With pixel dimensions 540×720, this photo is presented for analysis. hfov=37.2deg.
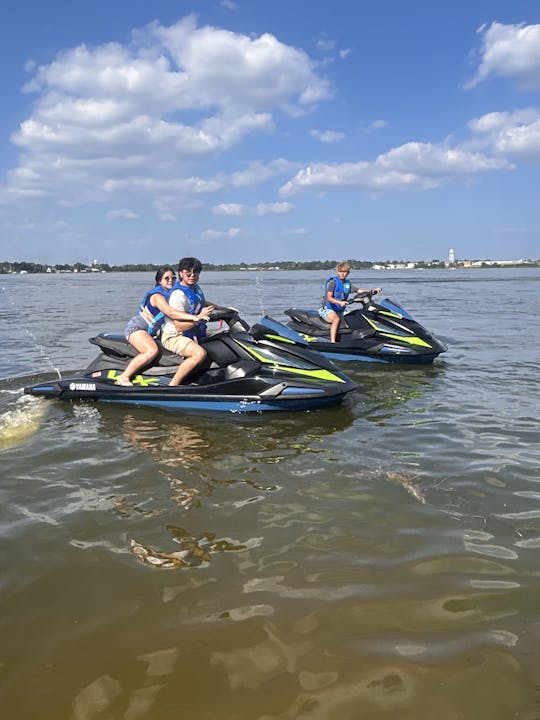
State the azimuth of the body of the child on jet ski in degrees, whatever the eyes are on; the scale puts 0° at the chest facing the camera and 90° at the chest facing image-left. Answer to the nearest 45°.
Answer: approximately 315°

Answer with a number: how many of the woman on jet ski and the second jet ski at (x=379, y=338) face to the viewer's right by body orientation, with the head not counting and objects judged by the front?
2

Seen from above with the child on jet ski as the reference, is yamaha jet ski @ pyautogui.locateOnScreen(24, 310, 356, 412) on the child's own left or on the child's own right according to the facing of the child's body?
on the child's own right

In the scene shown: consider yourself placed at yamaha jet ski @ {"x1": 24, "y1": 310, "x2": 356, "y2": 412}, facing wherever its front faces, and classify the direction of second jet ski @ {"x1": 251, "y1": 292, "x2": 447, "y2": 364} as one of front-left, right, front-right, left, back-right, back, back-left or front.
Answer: front-left

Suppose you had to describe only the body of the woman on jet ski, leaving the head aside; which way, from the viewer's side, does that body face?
to the viewer's right

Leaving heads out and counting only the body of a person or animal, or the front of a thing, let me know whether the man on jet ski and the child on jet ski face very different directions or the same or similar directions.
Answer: same or similar directions

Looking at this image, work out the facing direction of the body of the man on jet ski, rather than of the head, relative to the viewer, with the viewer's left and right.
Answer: facing the viewer and to the right of the viewer

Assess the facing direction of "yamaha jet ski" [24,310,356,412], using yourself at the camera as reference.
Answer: facing to the right of the viewer

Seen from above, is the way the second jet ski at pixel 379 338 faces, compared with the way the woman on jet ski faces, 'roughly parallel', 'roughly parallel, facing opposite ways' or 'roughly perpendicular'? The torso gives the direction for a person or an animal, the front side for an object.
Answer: roughly parallel

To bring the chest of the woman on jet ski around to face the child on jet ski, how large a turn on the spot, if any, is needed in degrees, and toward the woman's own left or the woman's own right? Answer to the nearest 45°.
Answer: approximately 45° to the woman's own left

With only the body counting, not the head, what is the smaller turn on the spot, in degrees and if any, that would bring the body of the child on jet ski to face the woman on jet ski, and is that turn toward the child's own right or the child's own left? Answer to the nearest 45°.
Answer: approximately 90° to the child's own right

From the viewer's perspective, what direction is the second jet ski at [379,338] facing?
to the viewer's right
